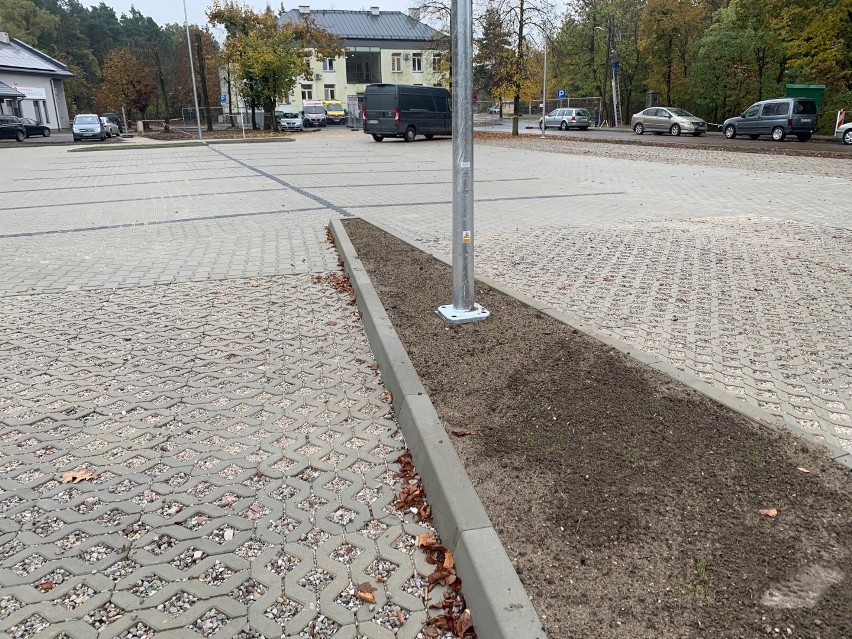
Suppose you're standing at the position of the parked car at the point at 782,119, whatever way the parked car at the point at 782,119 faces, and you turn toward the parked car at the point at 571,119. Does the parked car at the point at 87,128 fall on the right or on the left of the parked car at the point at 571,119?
left

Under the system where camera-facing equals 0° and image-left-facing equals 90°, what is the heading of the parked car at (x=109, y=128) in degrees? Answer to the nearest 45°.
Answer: approximately 315°

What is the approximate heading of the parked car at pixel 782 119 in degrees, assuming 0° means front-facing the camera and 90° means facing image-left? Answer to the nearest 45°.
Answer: approximately 135°

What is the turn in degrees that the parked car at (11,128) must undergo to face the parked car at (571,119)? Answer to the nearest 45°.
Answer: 0° — it already faces it

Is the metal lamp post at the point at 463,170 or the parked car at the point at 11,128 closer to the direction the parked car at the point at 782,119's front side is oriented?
the parked car

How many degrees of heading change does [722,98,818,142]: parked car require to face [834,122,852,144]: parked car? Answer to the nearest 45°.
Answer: approximately 135° to its right
